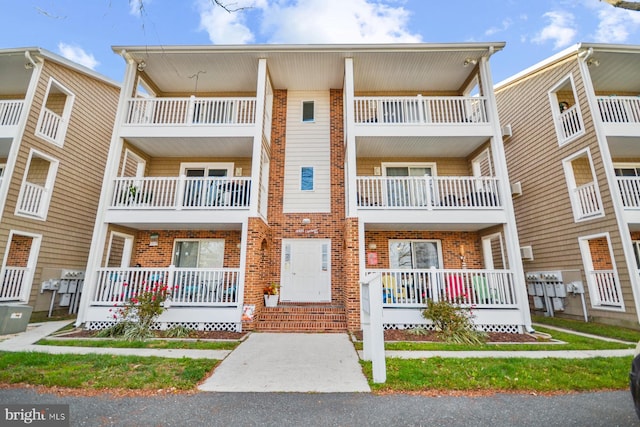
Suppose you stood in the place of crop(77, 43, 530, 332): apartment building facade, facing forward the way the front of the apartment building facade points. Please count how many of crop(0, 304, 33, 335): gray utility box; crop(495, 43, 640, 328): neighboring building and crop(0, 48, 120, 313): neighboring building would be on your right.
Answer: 2

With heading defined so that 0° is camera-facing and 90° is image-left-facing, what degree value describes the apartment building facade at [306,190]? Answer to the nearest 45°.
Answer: approximately 0°

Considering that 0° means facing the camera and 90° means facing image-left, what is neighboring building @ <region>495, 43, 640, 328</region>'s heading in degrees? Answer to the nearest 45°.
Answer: approximately 315°

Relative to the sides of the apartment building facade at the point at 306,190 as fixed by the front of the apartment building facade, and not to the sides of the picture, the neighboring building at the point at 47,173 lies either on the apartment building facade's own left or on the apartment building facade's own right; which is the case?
on the apartment building facade's own right

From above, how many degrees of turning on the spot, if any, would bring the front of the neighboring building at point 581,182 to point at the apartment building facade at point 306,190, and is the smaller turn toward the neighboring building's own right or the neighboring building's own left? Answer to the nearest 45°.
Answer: approximately 90° to the neighboring building's own right

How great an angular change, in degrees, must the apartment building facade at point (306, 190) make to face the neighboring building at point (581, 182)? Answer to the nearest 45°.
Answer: approximately 90° to its left

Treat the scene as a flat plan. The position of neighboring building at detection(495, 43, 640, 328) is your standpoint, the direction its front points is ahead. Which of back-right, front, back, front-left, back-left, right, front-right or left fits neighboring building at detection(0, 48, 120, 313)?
right

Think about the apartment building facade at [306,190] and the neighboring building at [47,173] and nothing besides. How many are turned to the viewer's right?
0

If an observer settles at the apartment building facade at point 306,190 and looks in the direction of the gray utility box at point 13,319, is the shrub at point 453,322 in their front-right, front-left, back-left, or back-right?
back-left

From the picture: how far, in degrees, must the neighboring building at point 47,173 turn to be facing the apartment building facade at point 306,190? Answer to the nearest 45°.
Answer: approximately 90° to its left

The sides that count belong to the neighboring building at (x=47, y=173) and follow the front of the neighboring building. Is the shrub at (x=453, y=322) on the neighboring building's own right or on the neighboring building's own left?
on the neighboring building's own left
